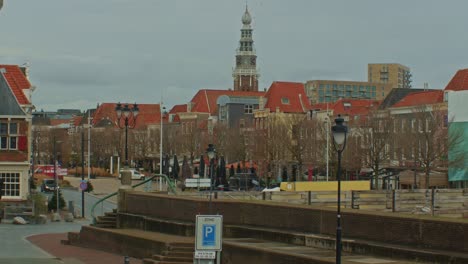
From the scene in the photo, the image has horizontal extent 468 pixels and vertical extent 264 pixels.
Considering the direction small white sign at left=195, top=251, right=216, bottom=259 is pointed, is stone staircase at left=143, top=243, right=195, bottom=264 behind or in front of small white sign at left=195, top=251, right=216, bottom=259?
behind

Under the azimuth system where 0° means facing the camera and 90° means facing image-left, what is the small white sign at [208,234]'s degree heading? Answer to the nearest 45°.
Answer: approximately 0°

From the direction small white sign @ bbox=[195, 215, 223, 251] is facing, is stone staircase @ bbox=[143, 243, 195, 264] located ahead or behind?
behind

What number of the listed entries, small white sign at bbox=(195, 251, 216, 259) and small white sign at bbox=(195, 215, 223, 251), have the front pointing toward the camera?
2
